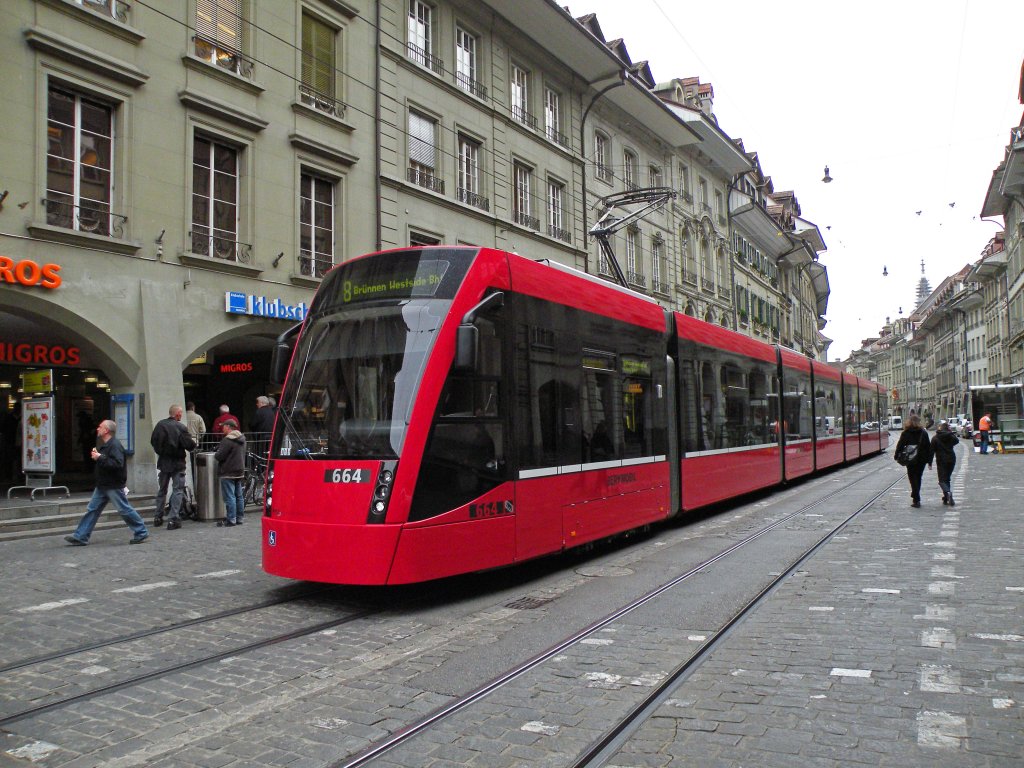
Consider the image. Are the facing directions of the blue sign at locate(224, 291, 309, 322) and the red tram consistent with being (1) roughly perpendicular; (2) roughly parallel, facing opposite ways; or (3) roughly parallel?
roughly perpendicular

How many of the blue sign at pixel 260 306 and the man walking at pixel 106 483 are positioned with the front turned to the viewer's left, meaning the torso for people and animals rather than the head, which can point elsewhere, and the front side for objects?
1

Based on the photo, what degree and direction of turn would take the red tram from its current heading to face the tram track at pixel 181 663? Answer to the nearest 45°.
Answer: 0° — it already faces it

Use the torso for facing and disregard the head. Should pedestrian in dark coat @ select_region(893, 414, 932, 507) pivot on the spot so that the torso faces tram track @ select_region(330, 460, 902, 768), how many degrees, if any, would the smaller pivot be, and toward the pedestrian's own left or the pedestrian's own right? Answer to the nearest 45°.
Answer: approximately 180°

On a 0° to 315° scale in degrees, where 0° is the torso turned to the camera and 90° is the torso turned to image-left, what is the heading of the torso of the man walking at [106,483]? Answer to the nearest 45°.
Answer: approximately 90°

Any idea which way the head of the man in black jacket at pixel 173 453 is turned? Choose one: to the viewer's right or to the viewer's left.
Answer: to the viewer's right

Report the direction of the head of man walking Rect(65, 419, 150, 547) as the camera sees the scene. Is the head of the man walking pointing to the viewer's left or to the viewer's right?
to the viewer's left

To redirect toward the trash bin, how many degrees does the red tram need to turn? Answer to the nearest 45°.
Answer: approximately 90° to its right

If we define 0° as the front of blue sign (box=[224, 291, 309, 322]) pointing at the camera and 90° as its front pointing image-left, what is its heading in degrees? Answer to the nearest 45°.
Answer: approximately 315°

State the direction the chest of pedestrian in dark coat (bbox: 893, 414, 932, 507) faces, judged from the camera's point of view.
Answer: away from the camera

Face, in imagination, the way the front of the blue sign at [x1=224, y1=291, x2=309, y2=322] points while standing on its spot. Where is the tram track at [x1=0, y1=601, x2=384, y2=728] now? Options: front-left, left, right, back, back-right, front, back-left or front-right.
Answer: front-right

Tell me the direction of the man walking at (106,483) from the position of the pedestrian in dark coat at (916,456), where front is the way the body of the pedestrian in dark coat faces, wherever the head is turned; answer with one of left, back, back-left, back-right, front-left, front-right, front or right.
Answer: back-left

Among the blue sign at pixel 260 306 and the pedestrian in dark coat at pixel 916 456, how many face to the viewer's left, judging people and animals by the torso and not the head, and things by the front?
0

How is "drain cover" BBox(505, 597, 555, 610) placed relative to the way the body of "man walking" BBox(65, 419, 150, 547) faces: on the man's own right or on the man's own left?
on the man's own left
